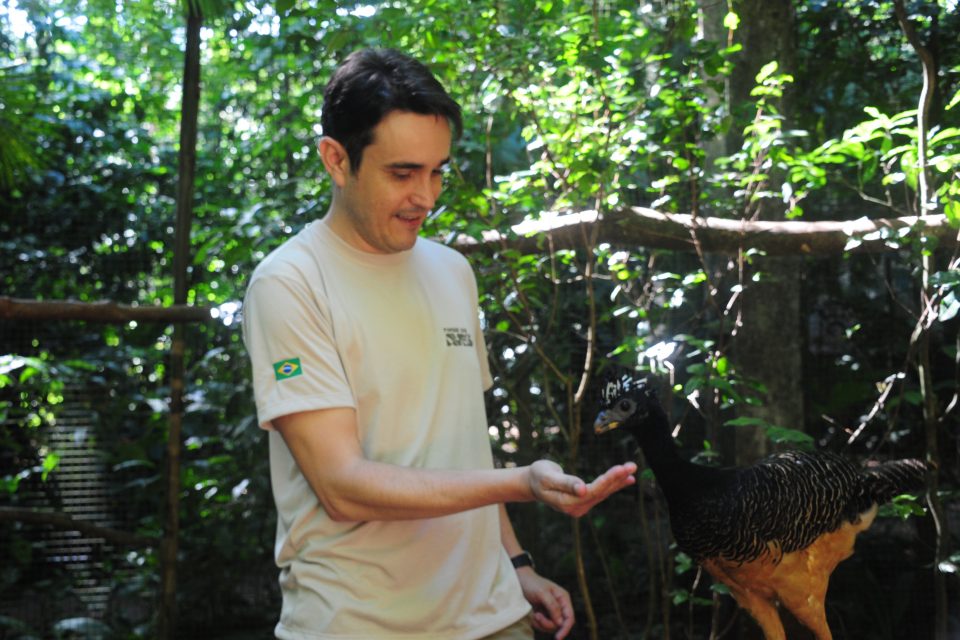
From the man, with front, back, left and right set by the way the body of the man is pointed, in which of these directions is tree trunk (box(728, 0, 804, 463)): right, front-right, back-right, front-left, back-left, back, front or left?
left

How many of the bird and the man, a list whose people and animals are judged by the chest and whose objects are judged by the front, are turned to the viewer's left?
1

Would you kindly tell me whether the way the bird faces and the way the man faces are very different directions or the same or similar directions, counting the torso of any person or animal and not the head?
very different directions

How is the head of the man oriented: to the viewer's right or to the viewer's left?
to the viewer's right

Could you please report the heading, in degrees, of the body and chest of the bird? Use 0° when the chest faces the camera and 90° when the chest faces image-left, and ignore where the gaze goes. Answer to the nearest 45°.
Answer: approximately 90°

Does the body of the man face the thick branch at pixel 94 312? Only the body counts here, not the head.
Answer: no

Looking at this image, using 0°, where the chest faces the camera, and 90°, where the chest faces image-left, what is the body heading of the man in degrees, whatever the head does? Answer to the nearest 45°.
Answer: approximately 315°

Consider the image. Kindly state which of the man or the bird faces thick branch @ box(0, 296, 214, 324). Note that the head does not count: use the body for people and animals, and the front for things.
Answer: the bird

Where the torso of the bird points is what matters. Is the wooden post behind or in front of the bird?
in front

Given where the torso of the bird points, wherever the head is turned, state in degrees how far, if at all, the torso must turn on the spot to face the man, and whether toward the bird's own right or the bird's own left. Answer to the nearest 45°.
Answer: approximately 45° to the bird's own left

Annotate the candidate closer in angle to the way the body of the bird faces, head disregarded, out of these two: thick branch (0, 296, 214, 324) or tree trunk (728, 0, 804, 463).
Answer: the thick branch

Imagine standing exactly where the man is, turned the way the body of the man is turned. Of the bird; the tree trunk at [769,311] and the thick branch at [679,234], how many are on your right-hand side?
0

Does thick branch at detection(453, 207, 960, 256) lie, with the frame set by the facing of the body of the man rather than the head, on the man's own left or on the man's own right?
on the man's own left

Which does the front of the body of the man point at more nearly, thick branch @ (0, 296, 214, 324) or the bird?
the bird
